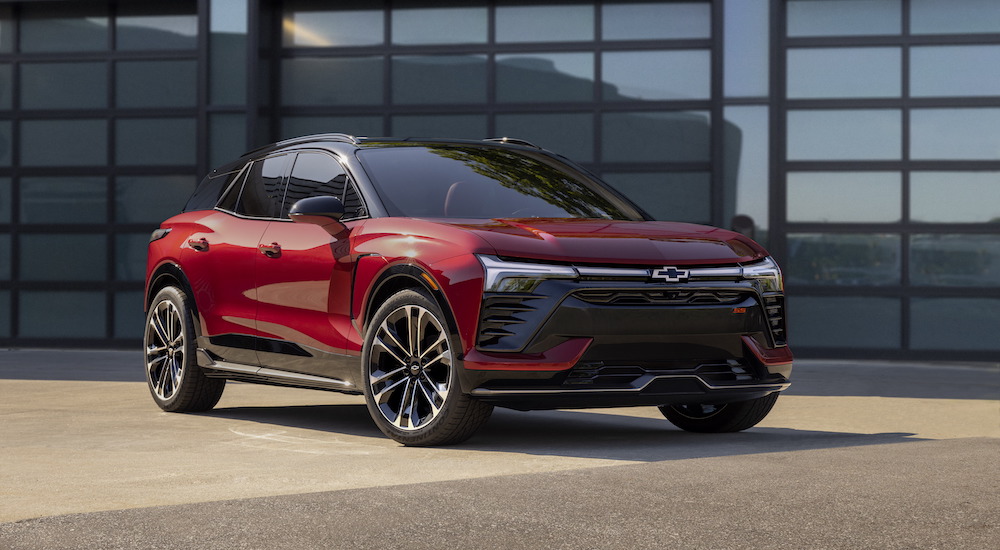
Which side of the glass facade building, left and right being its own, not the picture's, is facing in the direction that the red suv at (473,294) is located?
front

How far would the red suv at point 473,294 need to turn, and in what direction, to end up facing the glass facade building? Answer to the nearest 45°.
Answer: approximately 135° to its left

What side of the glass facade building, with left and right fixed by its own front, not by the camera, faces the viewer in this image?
front

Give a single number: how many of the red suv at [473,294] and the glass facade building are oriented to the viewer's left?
0

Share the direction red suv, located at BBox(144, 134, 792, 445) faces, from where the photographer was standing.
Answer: facing the viewer and to the right of the viewer
